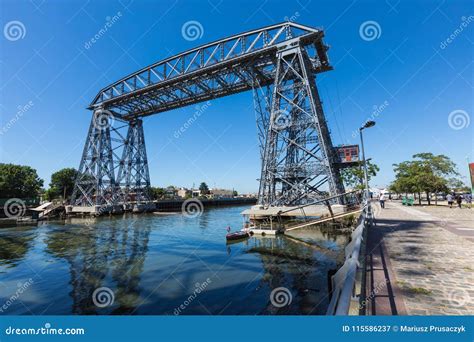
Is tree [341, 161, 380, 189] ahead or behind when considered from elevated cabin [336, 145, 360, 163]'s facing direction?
behind

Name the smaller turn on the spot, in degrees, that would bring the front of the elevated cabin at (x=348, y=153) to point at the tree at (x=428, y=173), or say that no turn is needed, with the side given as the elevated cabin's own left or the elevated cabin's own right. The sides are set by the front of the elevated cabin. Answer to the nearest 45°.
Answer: approximately 135° to the elevated cabin's own left

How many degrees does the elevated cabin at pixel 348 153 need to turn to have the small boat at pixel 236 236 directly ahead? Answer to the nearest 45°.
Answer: approximately 45° to its right

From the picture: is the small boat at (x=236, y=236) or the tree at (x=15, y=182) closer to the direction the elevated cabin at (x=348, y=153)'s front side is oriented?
the small boat

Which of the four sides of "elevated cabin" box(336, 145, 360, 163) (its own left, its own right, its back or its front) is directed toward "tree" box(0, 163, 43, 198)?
right
